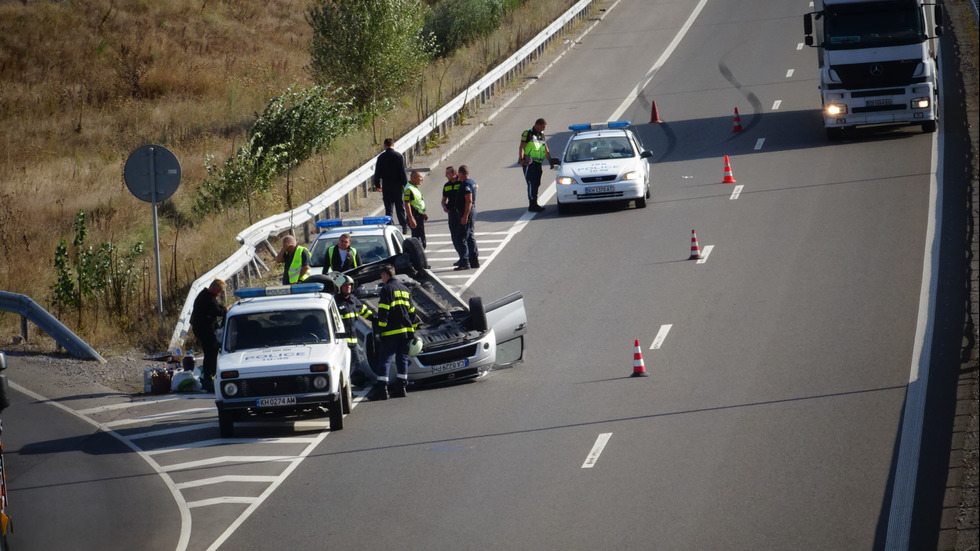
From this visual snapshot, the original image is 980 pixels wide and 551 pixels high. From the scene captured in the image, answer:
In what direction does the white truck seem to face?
toward the camera

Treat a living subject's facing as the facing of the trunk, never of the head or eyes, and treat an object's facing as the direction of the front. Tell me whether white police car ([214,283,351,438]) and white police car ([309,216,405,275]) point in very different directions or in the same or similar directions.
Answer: same or similar directions

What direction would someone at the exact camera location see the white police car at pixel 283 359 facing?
facing the viewer

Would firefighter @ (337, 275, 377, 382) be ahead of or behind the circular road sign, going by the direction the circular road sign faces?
behind

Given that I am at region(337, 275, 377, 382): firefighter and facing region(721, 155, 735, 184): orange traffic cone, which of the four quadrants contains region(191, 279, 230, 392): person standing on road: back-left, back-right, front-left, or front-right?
back-left

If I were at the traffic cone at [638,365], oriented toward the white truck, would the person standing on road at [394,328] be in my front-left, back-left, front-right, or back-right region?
back-left

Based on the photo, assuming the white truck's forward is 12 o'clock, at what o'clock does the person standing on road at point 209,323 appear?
The person standing on road is roughly at 1 o'clock from the white truck.

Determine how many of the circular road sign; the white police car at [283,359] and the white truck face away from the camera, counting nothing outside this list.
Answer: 1

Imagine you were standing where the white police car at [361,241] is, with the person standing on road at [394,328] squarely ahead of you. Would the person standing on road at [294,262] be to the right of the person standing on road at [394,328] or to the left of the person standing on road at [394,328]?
right

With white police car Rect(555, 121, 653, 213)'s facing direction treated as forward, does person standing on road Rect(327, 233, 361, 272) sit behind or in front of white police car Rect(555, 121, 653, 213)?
in front

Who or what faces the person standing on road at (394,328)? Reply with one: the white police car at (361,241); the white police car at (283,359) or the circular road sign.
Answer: the white police car at (361,241)

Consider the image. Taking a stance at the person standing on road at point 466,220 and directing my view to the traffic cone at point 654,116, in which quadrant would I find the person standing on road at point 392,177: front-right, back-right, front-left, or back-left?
front-left

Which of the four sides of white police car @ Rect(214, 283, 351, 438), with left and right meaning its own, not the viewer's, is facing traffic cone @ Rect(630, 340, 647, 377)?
left

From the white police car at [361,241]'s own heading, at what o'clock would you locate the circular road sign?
The circular road sign is roughly at 3 o'clock from the white police car.

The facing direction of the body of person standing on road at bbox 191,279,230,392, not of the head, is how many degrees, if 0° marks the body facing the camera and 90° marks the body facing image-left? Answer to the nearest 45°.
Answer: approximately 270°

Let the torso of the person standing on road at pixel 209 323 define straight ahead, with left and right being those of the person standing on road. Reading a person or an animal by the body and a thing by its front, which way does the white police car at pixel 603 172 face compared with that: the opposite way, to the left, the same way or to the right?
to the right

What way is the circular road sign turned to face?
away from the camera

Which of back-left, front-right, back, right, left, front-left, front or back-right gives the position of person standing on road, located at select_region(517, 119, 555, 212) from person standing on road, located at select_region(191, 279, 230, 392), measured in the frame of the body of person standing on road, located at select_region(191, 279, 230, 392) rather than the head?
front-left

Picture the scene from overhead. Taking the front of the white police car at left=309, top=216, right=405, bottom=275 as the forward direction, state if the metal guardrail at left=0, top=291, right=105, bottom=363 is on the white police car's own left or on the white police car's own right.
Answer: on the white police car's own right

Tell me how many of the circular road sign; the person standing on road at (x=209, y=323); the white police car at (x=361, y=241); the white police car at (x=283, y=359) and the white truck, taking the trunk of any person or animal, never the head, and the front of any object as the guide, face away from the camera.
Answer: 1
